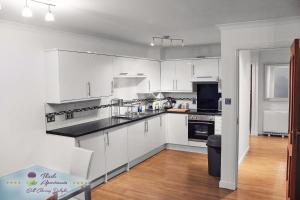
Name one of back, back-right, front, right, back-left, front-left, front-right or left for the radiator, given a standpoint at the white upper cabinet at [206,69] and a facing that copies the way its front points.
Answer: back-left

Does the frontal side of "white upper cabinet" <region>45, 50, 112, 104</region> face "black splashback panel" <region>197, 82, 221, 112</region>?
no

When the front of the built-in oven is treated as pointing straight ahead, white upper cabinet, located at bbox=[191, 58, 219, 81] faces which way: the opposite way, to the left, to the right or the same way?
the same way

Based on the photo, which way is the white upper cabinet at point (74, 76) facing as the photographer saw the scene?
facing the viewer and to the right of the viewer

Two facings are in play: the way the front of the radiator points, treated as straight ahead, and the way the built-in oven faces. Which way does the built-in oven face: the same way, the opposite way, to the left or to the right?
the same way

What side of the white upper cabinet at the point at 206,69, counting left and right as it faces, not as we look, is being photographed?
front

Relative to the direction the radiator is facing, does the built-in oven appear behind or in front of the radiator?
in front

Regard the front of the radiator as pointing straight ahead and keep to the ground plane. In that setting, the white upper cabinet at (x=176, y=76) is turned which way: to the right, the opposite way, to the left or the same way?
the same way

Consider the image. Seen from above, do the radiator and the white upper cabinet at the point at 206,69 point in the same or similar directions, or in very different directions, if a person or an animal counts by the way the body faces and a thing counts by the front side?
same or similar directions

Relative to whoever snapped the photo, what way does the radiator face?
facing the viewer

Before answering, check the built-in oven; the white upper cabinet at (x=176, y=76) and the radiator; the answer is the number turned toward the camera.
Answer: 3

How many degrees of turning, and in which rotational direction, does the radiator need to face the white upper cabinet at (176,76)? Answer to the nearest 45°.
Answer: approximately 45° to its right

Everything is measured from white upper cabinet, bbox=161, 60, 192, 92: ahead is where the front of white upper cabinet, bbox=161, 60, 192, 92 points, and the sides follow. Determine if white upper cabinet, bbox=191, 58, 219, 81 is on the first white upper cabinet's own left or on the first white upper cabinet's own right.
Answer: on the first white upper cabinet's own left

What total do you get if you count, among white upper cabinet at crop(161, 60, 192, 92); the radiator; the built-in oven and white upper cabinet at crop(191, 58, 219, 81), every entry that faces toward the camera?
4

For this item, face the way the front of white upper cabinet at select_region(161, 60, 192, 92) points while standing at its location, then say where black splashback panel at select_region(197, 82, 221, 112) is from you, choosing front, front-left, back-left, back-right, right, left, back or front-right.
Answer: left
